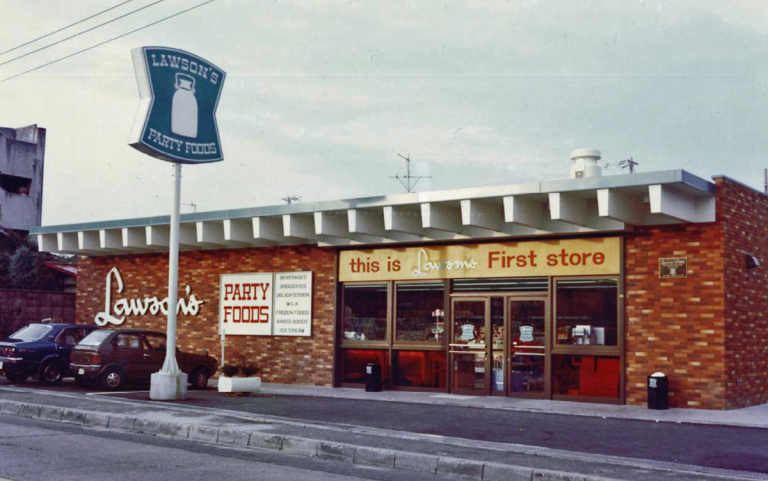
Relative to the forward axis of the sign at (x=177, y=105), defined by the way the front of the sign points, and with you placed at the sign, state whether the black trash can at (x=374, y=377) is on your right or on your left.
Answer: on your left

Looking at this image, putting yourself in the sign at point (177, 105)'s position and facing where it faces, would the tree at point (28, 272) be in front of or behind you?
behind

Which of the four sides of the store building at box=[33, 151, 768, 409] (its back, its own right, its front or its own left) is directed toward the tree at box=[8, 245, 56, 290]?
right

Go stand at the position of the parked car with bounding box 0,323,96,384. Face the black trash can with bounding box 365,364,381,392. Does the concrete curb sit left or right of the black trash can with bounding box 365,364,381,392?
right

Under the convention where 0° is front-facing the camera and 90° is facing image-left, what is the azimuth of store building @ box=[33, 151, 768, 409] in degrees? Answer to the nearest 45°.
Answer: approximately 45°
